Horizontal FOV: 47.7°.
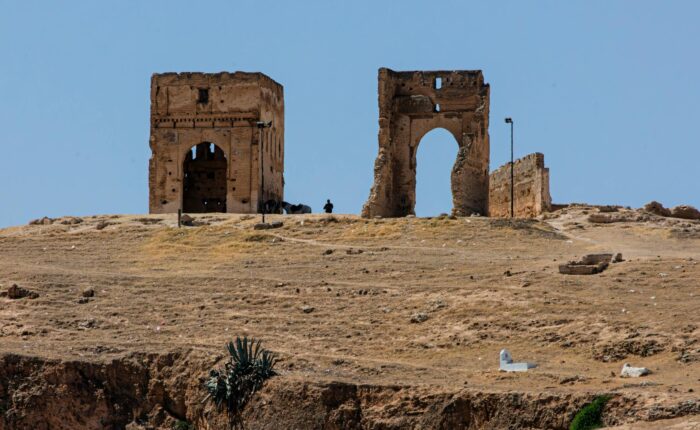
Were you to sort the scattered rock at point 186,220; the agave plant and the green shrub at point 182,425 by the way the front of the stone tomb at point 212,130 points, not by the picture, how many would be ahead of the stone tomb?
3

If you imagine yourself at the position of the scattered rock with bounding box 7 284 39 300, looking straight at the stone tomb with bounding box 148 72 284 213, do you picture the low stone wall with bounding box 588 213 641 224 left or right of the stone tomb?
right

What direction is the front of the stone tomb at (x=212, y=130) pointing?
toward the camera

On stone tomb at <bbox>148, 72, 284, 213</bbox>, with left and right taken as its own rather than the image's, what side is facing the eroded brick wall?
left

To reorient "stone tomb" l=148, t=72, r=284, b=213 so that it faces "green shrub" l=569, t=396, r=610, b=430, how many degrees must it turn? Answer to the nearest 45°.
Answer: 0° — it already faces it

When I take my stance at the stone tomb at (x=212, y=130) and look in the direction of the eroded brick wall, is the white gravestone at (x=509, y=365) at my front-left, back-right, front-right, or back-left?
front-right

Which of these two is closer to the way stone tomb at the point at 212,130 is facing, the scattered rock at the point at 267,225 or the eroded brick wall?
the scattered rock

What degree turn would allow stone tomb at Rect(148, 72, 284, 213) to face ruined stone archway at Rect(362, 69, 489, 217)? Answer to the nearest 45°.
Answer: approximately 45° to its left

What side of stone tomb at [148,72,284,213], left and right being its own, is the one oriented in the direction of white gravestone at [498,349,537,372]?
front

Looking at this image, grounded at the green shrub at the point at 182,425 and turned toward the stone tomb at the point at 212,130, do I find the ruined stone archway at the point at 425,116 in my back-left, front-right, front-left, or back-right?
front-right

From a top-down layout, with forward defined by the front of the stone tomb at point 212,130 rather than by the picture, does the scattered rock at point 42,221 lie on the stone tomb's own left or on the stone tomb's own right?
on the stone tomb's own right

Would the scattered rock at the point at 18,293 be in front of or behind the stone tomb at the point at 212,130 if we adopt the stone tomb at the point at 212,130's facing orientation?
in front

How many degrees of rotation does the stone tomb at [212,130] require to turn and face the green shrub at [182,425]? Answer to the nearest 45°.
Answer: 0° — it already faces it

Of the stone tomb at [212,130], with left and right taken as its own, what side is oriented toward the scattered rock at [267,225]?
front
